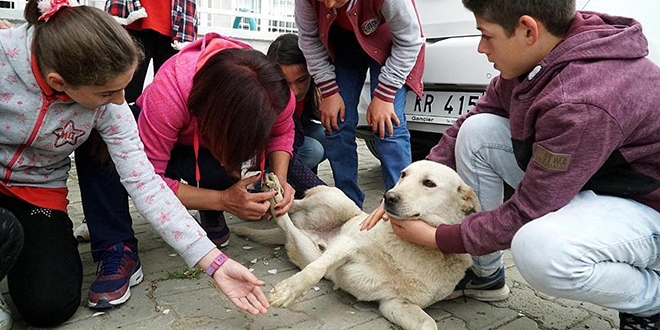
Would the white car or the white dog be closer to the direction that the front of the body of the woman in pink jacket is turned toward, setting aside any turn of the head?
the white dog

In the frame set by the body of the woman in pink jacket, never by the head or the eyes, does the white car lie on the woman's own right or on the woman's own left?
on the woman's own left

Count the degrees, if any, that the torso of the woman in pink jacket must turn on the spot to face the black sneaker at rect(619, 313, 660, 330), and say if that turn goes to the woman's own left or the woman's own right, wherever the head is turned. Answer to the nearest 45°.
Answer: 0° — they already face it

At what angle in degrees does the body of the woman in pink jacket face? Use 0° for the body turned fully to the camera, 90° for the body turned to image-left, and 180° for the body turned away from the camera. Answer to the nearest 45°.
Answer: approximately 315°

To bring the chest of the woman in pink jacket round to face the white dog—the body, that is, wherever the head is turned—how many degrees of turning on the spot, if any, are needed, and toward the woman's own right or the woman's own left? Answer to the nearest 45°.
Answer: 0° — they already face it

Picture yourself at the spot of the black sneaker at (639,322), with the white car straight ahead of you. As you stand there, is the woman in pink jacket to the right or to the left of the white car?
left
